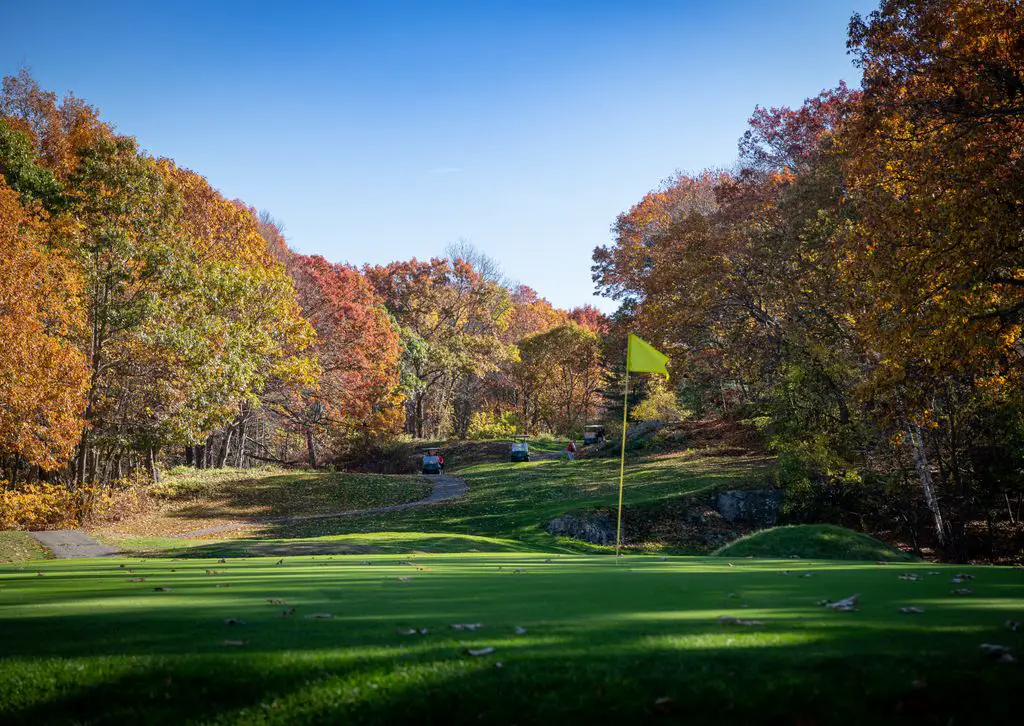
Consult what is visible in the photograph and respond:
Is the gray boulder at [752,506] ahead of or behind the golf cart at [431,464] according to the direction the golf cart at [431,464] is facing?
ahead

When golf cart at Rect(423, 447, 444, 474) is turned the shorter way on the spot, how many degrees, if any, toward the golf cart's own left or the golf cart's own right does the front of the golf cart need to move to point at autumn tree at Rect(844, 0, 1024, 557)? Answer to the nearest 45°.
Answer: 0° — it already faces it

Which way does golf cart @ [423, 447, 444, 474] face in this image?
toward the camera

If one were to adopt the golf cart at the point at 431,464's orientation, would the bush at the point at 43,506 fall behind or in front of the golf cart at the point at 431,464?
in front

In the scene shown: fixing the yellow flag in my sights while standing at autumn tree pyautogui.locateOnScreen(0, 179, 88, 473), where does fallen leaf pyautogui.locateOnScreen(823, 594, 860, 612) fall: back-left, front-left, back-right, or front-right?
front-right

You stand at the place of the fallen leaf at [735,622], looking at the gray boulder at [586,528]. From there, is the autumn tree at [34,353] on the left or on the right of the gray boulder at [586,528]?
left

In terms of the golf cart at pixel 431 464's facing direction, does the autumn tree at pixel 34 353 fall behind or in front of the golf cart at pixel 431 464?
in front

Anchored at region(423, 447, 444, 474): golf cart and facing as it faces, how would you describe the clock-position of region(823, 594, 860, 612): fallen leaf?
The fallen leaf is roughly at 12 o'clock from the golf cart.

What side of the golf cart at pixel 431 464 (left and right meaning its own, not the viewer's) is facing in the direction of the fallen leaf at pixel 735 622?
front

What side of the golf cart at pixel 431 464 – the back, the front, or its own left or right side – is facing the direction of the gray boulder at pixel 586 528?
front
